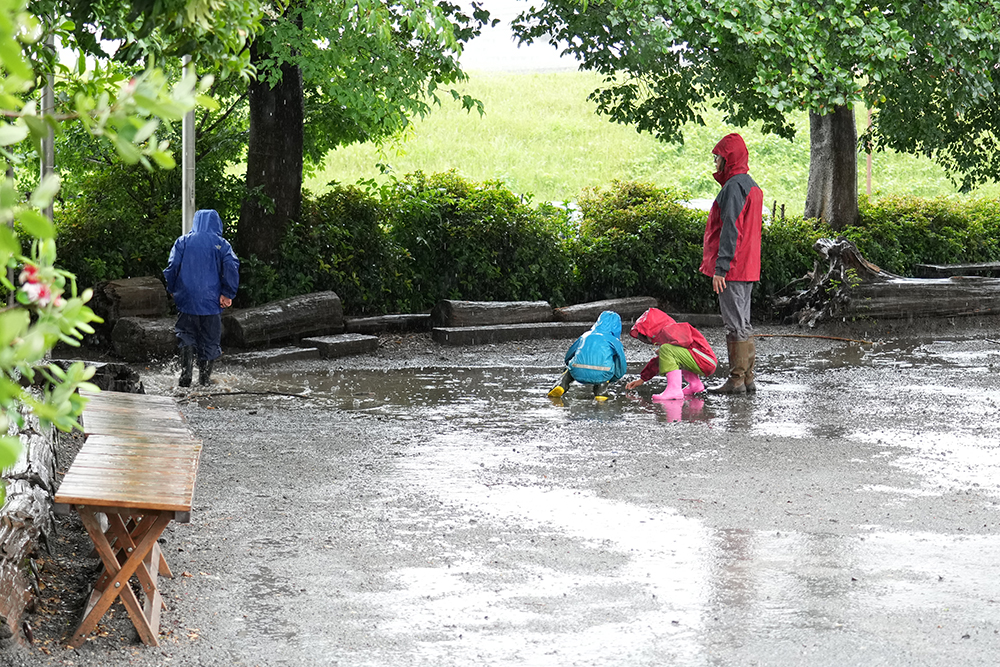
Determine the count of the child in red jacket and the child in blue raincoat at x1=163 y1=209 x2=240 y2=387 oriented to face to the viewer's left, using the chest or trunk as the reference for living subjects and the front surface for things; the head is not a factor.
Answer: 1

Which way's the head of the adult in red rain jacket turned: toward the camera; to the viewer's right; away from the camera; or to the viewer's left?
to the viewer's left

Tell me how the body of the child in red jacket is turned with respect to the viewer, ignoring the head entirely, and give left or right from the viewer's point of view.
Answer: facing to the left of the viewer

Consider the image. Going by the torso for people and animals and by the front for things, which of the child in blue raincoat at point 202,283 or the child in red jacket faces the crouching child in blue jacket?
the child in red jacket

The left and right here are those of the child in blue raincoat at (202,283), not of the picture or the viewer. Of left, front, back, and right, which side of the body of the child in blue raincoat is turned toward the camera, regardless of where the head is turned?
back

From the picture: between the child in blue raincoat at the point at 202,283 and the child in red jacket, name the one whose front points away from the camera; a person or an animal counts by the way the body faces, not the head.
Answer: the child in blue raincoat

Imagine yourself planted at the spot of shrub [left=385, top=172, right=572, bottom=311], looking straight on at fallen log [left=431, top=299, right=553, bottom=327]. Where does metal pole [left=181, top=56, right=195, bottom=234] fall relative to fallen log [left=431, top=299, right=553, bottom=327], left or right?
right

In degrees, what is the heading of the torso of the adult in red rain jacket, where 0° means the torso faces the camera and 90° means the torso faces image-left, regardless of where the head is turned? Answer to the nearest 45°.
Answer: approximately 90°

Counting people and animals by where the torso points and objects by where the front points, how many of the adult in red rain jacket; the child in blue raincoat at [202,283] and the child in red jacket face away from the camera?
1

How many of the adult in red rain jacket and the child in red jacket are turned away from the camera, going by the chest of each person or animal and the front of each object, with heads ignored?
0

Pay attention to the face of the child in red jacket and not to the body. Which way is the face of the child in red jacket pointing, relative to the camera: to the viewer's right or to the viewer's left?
to the viewer's left

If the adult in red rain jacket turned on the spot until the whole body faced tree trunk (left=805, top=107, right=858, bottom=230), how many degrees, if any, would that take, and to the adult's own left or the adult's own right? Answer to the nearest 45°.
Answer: approximately 90° to the adult's own right

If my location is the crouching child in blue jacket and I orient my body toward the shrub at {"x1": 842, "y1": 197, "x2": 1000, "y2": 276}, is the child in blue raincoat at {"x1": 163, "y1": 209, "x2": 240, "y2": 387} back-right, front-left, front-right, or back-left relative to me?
back-left

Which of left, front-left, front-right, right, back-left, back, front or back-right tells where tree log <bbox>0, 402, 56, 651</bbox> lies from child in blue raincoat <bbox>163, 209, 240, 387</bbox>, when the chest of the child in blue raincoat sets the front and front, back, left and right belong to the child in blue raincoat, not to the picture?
back

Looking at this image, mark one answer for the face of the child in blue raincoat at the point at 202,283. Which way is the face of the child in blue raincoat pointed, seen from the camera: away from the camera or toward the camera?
away from the camera
